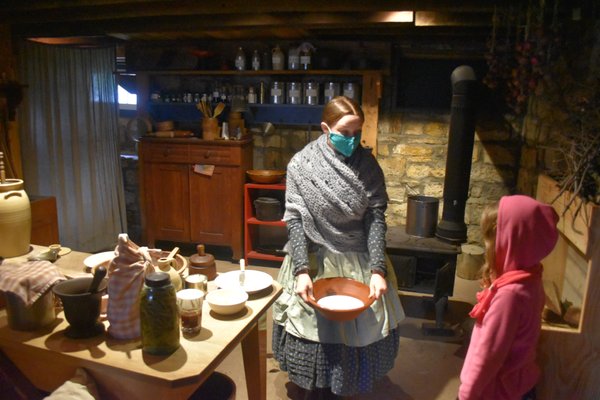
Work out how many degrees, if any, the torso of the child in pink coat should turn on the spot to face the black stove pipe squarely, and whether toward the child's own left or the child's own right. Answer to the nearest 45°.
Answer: approximately 90° to the child's own right

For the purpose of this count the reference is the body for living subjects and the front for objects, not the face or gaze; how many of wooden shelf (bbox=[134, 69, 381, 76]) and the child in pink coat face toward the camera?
1

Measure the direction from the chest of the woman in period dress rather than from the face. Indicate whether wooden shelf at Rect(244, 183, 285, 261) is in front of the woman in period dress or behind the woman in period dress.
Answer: behind

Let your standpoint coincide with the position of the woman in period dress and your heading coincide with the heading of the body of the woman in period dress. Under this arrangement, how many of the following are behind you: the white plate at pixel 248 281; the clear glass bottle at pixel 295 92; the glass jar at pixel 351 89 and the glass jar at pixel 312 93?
3

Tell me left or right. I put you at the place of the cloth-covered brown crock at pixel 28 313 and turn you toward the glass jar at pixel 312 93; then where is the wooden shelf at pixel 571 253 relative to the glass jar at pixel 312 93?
right

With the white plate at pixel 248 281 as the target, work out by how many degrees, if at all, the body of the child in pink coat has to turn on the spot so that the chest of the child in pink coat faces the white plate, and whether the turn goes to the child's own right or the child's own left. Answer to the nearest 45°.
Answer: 0° — they already face it

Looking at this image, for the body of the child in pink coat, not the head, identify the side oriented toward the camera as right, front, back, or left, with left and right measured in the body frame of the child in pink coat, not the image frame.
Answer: left

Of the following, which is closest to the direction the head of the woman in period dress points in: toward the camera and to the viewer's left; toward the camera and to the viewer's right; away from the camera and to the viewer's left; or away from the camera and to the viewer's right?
toward the camera and to the viewer's right

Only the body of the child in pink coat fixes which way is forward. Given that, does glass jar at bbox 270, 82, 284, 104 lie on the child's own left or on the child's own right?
on the child's own right

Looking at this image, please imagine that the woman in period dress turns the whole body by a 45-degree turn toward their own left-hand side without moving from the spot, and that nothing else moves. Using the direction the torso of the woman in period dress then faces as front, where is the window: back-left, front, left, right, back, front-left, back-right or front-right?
back
